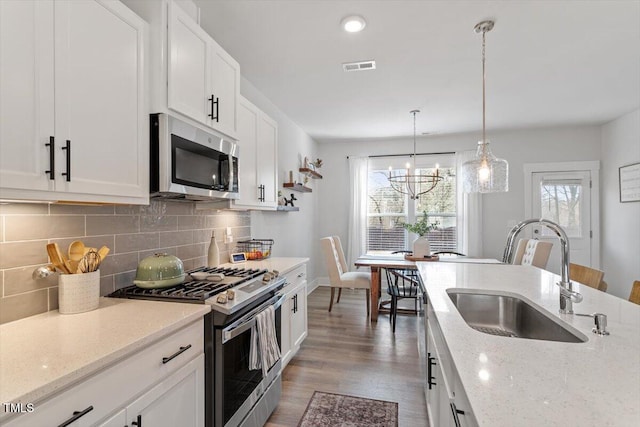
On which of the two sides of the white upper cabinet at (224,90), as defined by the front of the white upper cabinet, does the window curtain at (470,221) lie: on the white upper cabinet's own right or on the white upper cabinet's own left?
on the white upper cabinet's own left

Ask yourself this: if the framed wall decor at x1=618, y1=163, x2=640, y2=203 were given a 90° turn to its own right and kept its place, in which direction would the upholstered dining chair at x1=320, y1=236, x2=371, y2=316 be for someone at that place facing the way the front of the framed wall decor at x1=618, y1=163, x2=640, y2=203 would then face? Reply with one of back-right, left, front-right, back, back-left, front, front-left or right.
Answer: left

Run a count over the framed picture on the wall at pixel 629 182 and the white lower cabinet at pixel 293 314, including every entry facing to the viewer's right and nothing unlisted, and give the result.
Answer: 1

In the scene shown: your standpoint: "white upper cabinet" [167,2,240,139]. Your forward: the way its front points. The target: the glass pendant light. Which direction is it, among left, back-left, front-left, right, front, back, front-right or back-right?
front-left

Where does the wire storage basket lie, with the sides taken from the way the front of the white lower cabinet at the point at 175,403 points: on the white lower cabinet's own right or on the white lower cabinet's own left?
on the white lower cabinet's own left

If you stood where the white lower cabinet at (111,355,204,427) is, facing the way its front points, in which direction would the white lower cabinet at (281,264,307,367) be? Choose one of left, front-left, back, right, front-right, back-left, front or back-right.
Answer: left

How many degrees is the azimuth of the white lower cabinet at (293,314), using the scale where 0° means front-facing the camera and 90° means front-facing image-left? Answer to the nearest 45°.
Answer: approximately 270°

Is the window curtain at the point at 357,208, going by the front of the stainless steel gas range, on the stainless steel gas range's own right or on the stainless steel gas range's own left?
on the stainless steel gas range's own left

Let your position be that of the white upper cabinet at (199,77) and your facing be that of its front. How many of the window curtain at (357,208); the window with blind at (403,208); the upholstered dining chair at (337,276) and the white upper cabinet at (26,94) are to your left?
3

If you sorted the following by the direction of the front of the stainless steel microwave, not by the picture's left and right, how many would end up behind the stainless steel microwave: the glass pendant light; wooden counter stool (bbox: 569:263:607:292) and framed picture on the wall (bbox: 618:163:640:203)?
0

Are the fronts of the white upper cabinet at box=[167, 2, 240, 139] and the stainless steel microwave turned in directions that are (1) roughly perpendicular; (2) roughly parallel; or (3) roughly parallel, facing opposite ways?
roughly parallel
